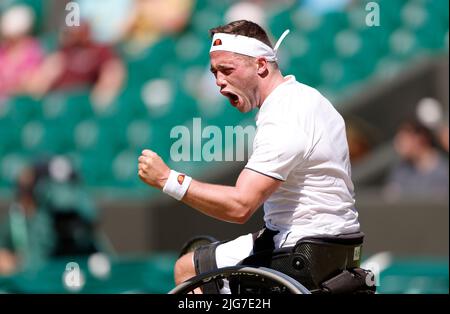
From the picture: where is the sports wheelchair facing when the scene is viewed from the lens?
facing to the left of the viewer

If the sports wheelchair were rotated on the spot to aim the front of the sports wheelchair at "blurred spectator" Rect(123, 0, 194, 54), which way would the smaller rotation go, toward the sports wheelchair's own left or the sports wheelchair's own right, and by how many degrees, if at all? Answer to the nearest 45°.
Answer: approximately 90° to the sports wheelchair's own right

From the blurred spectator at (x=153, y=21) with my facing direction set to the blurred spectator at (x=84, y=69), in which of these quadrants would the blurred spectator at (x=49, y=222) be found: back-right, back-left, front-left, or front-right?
front-left

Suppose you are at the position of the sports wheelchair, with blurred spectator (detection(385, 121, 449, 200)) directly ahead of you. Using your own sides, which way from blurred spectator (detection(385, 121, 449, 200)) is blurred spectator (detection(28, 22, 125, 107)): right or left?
left

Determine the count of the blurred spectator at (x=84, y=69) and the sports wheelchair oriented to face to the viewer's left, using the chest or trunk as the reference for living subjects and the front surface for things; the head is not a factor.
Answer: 1

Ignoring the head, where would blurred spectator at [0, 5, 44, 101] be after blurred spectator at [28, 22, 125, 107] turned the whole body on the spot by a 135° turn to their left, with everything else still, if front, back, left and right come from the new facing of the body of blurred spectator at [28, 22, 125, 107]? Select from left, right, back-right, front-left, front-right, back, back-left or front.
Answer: left

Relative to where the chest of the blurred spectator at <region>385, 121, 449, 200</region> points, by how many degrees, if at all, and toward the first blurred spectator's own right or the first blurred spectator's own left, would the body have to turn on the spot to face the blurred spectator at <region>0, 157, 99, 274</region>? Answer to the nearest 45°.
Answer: approximately 45° to the first blurred spectator's own right

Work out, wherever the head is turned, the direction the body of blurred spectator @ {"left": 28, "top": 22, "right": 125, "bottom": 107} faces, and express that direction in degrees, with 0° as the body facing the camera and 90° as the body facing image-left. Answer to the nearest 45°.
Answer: approximately 0°

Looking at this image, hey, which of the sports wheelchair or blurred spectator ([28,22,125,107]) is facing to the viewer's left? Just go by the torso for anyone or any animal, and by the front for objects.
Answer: the sports wheelchair

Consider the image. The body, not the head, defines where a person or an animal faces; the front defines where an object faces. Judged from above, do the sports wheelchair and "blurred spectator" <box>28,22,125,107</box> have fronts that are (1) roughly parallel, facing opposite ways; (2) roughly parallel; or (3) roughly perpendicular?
roughly perpendicular

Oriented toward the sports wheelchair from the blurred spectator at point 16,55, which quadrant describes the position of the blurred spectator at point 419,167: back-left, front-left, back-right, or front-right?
front-left
